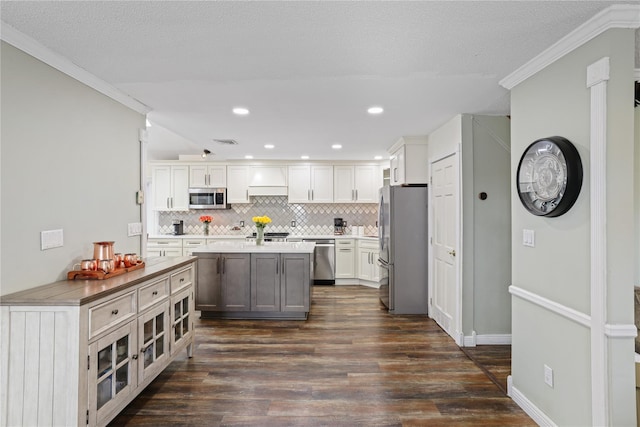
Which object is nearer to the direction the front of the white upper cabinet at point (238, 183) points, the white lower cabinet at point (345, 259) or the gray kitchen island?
the gray kitchen island

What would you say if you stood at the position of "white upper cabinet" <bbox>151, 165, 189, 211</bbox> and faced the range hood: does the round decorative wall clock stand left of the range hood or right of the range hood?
right

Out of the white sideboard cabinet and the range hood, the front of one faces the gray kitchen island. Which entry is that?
the range hood

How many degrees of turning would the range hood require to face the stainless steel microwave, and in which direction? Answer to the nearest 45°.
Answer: approximately 90° to its right

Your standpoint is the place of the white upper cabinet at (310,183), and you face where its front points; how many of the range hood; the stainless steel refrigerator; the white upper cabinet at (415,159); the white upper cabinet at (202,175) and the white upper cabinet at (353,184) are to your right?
2

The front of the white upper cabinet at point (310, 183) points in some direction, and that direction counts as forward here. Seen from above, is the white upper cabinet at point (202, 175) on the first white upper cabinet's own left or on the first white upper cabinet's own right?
on the first white upper cabinet's own right

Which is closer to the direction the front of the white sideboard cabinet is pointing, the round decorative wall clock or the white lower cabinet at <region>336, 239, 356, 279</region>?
the round decorative wall clock
